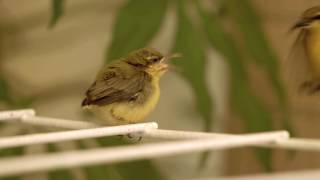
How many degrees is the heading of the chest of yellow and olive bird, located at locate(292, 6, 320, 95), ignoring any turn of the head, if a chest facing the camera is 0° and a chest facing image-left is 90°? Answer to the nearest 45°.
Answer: approximately 90°

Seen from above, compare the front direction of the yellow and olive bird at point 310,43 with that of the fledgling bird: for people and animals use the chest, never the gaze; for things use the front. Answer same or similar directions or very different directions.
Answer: very different directions

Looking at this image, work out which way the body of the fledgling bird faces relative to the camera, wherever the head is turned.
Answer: to the viewer's right

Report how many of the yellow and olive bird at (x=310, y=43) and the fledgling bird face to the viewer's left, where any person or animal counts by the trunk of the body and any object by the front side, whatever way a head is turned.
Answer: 1

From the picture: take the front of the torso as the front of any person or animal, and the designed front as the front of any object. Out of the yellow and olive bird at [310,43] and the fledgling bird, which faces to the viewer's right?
the fledgling bird
